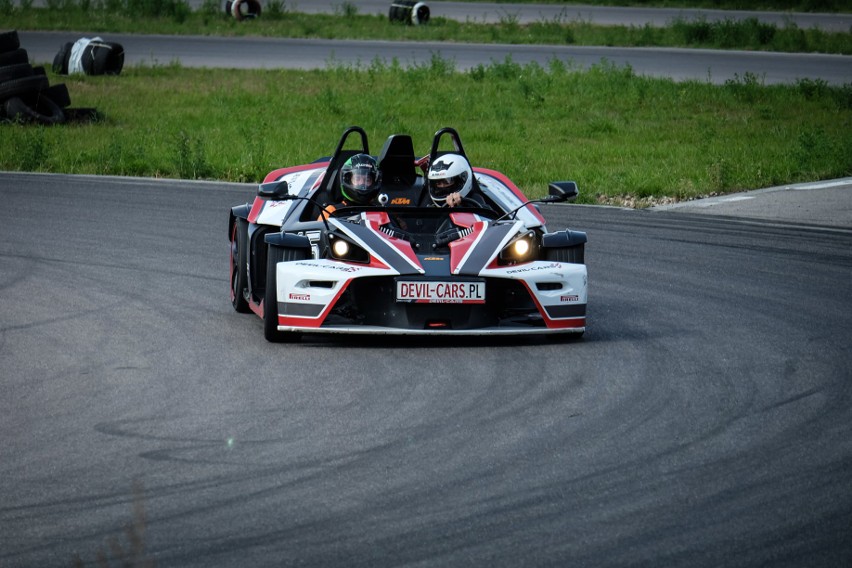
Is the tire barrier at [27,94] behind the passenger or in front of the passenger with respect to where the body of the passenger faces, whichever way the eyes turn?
behind

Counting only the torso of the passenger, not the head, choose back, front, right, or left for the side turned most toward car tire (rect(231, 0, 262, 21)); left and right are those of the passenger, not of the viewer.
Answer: back

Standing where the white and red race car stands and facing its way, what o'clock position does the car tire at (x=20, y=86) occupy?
The car tire is roughly at 5 o'clock from the white and red race car.

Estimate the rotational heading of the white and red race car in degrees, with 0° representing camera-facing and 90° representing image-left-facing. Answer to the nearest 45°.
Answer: approximately 0°

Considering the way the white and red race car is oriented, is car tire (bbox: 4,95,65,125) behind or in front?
behind

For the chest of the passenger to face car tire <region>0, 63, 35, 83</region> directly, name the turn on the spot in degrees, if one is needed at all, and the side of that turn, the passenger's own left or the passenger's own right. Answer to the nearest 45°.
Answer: approximately 135° to the passenger's own right

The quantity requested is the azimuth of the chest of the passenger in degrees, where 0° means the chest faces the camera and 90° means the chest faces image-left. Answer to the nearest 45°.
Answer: approximately 0°

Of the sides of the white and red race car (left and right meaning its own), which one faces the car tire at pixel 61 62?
back
